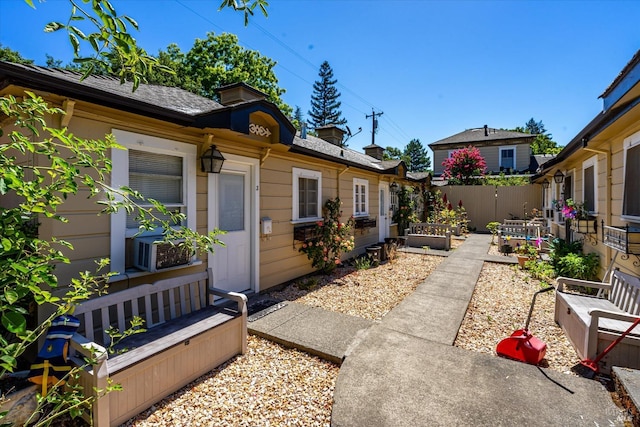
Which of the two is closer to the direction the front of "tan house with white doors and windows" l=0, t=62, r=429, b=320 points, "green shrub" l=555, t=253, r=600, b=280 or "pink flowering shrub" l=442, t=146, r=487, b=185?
the green shrub

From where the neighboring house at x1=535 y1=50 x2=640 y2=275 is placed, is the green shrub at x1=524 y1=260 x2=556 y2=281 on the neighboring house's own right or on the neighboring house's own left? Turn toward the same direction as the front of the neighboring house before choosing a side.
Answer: on the neighboring house's own right

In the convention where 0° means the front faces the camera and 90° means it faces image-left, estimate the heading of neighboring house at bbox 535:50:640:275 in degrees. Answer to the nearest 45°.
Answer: approximately 45°

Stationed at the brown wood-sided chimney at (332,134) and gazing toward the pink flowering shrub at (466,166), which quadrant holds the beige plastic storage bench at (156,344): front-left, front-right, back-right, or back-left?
back-right

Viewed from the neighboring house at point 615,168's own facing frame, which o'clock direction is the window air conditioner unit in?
The window air conditioner unit is roughly at 12 o'clock from the neighboring house.

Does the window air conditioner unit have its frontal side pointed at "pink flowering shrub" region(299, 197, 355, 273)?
no

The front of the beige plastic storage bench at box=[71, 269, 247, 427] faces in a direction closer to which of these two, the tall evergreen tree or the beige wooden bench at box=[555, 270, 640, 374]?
the beige wooden bench

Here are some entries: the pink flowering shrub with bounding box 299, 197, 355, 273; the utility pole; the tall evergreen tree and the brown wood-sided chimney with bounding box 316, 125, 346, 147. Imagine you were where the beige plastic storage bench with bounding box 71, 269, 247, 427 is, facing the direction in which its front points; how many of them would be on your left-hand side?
4

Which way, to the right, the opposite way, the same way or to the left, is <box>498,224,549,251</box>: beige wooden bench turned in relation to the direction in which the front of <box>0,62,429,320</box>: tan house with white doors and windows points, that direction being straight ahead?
to the right

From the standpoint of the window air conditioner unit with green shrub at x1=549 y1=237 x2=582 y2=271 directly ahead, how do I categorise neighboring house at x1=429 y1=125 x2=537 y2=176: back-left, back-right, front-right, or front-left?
front-left

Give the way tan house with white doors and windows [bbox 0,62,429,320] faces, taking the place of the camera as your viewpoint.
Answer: facing the viewer and to the right of the viewer

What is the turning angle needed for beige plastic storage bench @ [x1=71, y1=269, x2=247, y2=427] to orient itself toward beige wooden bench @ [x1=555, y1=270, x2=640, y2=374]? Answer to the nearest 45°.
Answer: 0° — it already faces it

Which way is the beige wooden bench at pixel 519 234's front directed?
toward the camera
